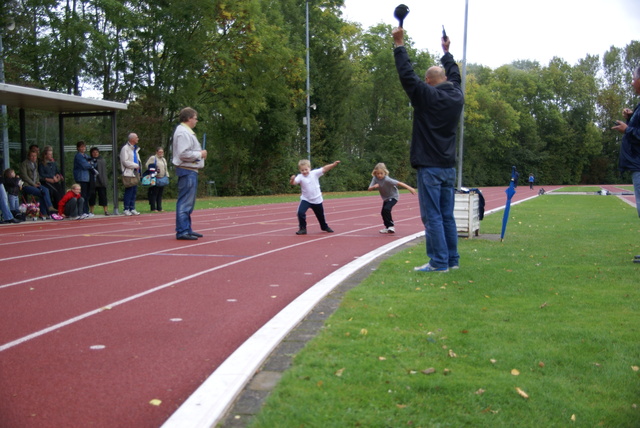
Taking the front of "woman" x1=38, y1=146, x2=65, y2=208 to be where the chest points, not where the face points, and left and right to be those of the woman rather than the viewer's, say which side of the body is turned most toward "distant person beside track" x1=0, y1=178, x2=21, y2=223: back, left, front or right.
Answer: right

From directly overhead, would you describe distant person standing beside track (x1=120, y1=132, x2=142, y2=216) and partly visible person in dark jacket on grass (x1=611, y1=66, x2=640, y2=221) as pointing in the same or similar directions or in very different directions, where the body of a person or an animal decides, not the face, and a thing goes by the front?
very different directions

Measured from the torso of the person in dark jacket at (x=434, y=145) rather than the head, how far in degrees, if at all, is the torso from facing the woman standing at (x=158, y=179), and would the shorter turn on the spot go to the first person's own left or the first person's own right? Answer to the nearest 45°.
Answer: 0° — they already face them

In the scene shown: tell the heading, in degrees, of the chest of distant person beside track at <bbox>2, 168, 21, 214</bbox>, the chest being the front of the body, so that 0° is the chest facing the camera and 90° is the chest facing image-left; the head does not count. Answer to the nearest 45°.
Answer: approximately 315°

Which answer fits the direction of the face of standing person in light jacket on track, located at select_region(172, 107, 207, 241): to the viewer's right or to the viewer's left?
to the viewer's right

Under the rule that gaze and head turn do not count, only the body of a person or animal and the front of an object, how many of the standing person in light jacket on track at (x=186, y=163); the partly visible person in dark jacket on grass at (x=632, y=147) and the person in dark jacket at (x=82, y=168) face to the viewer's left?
1

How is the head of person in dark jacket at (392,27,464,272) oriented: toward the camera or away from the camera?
away from the camera

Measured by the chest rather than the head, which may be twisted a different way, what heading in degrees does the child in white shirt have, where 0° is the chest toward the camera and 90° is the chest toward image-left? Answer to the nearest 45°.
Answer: approximately 0°

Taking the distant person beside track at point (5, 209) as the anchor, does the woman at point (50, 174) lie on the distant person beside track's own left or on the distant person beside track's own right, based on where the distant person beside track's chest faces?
on the distant person beside track's own left

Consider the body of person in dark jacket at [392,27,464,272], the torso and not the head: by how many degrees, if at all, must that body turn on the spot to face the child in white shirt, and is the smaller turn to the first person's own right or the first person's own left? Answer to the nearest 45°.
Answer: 0° — they already face them

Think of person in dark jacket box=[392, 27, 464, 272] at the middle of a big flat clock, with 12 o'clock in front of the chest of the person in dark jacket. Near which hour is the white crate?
The white crate is roughly at 2 o'clock from the person in dark jacket.

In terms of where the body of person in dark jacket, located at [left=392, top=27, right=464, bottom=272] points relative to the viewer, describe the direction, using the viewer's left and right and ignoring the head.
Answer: facing away from the viewer and to the left of the viewer

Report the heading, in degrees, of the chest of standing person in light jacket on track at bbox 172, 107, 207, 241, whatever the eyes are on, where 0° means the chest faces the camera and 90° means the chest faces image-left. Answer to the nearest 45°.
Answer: approximately 270°

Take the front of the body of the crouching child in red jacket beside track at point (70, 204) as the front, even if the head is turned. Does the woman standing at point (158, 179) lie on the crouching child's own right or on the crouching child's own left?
on the crouching child's own left
